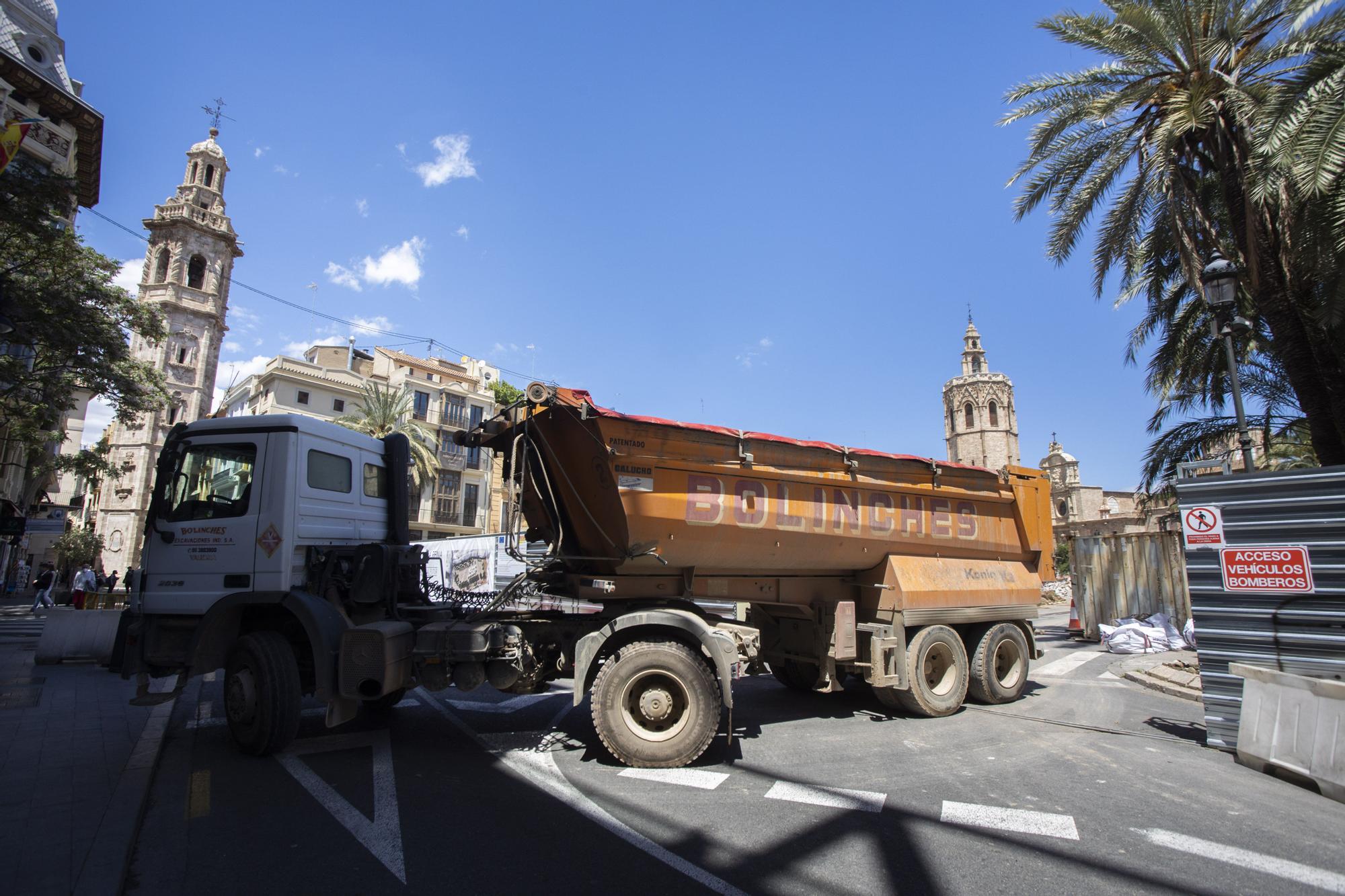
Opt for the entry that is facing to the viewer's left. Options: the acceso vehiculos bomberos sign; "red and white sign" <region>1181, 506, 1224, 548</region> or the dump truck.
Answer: the dump truck

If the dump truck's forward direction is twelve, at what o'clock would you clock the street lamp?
The street lamp is roughly at 6 o'clock from the dump truck.

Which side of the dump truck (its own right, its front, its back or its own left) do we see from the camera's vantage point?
left

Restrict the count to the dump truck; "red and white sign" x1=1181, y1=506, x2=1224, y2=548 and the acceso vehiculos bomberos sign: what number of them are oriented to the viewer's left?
1

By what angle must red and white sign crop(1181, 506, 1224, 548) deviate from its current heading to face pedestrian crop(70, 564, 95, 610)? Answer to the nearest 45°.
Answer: approximately 90° to its right

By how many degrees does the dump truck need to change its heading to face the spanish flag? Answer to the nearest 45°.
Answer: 0° — it already faces it

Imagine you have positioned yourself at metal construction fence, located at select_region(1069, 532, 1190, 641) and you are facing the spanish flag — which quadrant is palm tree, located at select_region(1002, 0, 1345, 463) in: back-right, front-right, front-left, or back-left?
front-left

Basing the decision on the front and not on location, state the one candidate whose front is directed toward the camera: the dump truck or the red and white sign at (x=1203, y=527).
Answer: the red and white sign

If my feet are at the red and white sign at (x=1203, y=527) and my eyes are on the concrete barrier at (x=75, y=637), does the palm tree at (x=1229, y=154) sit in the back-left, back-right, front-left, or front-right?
back-right

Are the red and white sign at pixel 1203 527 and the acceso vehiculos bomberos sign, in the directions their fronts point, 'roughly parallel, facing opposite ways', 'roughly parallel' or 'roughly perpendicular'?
roughly parallel

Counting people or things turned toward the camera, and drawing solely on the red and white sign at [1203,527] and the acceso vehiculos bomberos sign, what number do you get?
2

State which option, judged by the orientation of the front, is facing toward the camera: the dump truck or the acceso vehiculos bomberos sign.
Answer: the acceso vehiculos bomberos sign

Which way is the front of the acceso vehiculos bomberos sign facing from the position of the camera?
facing the viewer
